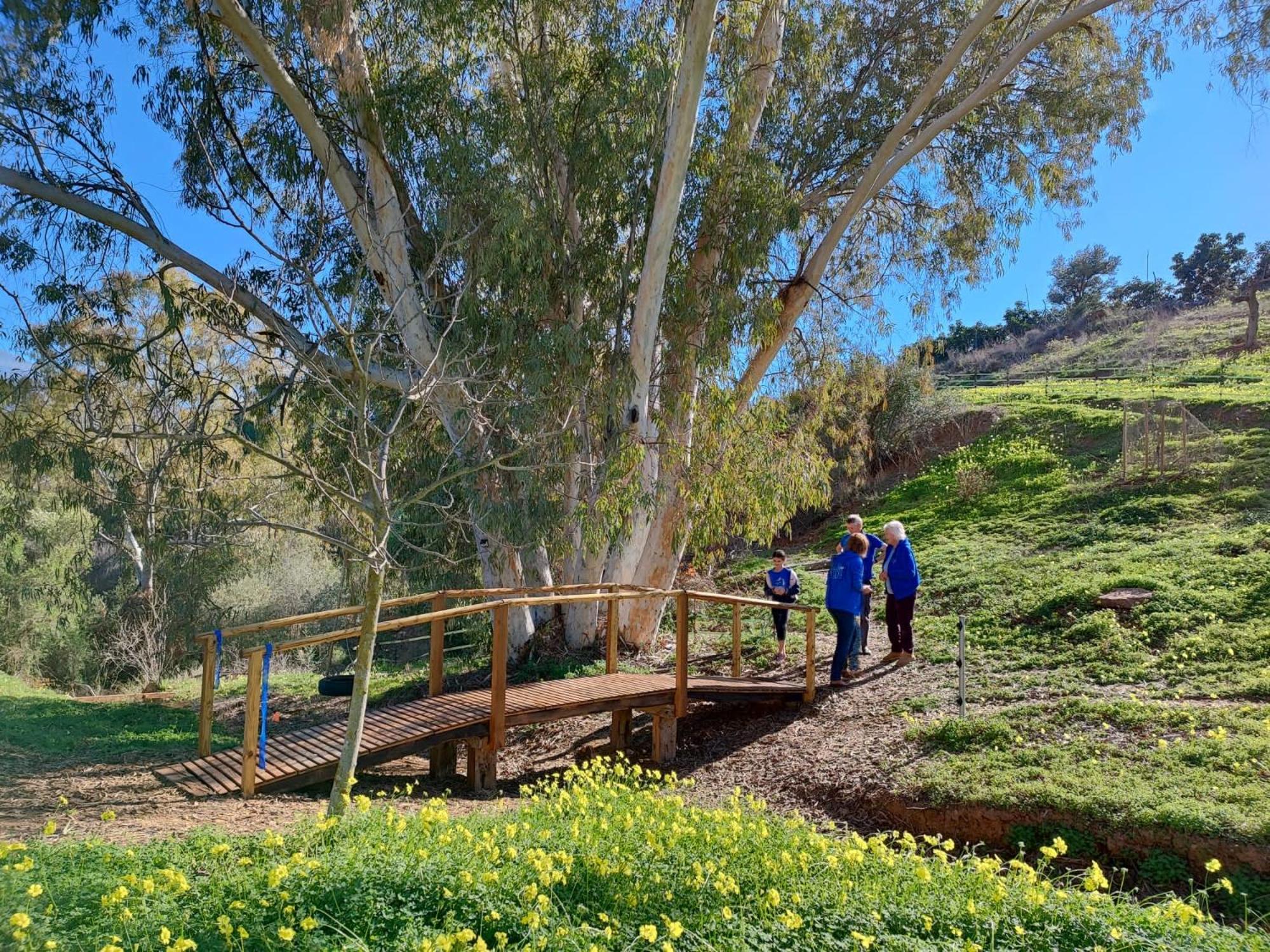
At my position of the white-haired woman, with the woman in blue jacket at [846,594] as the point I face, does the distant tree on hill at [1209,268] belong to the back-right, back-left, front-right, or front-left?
back-right

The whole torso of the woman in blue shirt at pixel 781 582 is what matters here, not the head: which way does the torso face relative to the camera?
toward the camera

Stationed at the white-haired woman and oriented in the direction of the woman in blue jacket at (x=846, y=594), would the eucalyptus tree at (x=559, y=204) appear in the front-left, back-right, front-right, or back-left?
front-right

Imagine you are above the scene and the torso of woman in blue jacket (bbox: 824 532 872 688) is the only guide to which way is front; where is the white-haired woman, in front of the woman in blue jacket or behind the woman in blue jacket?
in front

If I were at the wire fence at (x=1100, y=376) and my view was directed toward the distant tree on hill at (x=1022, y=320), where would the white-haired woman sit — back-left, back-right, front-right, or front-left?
back-left

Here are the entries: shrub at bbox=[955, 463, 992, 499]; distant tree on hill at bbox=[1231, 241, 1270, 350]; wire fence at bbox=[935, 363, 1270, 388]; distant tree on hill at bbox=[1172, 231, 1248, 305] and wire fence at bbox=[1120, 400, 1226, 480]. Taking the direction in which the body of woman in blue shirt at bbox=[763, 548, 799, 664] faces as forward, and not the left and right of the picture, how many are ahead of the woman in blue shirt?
0

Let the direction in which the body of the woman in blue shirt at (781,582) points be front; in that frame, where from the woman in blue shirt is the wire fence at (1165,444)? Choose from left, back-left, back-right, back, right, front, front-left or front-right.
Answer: back-left

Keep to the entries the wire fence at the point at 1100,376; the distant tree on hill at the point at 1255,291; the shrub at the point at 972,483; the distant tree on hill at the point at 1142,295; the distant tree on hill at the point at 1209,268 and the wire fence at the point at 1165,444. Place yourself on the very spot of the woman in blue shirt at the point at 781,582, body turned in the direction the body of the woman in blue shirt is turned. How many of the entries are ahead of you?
0

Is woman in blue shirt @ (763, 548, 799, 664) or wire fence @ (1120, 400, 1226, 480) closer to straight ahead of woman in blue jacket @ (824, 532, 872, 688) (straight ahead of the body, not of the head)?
the wire fence

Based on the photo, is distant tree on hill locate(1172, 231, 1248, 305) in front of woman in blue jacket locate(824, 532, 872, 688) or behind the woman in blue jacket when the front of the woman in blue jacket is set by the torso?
in front

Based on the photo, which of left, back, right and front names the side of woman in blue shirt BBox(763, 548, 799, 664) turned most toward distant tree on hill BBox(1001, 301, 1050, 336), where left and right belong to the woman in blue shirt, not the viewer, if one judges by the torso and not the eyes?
back

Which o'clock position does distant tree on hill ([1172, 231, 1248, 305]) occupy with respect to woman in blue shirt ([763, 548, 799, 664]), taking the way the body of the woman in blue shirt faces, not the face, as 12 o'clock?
The distant tree on hill is roughly at 7 o'clock from the woman in blue shirt.

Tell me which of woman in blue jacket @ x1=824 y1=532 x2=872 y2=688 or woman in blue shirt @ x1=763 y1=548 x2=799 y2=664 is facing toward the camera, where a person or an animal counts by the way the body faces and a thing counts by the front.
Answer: the woman in blue shirt

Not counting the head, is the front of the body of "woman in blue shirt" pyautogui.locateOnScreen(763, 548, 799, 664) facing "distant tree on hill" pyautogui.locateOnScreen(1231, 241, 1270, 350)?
no

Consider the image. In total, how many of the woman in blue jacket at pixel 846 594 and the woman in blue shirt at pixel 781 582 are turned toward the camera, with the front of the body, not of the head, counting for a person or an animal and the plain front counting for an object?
1

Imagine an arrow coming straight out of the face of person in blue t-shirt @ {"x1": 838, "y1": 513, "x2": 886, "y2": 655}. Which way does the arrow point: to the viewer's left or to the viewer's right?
to the viewer's left

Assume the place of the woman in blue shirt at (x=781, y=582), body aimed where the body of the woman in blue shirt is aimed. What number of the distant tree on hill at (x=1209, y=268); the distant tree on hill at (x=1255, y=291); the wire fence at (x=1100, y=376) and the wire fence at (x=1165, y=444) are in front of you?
0

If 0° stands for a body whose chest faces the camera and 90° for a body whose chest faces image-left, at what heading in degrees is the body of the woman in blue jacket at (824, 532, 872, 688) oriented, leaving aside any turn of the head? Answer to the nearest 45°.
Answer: approximately 225°

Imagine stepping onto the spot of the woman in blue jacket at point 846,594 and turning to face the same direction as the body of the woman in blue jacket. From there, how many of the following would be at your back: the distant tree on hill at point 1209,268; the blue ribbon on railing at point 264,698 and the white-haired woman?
1

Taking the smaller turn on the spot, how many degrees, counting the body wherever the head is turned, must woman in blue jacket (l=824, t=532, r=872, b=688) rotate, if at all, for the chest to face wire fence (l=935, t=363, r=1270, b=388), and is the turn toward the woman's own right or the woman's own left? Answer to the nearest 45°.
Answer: approximately 45° to the woman's own left

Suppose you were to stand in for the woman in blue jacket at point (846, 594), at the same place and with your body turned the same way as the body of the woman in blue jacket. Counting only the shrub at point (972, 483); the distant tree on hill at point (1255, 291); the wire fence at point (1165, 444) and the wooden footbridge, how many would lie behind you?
1

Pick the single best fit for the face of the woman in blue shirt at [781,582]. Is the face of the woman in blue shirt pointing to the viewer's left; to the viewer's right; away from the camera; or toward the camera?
toward the camera
